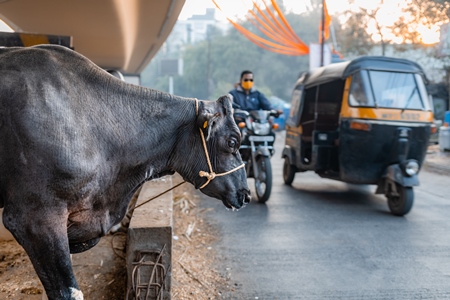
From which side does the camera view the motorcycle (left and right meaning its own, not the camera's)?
front

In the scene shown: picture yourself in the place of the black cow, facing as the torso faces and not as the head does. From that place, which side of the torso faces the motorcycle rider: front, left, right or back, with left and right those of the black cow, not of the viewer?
left

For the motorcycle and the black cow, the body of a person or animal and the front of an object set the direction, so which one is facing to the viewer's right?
the black cow

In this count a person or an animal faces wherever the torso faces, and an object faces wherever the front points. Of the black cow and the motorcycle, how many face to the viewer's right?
1

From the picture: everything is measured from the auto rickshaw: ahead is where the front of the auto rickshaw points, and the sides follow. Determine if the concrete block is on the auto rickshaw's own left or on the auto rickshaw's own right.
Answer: on the auto rickshaw's own right

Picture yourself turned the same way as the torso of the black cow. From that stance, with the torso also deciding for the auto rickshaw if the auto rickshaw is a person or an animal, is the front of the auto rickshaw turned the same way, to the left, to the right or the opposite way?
to the right

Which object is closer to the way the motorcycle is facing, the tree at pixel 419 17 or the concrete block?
the concrete block

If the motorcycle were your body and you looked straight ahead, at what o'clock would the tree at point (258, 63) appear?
The tree is roughly at 6 o'clock from the motorcycle.

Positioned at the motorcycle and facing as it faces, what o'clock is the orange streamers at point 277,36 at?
The orange streamers is roughly at 6 o'clock from the motorcycle.

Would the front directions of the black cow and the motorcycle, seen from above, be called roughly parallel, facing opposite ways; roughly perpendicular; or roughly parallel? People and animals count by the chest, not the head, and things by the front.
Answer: roughly perpendicular

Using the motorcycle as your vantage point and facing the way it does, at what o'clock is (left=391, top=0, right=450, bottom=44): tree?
The tree is roughly at 7 o'clock from the motorcycle.

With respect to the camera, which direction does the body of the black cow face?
to the viewer's right

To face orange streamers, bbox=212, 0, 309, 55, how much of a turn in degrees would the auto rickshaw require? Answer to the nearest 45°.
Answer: approximately 135° to its left

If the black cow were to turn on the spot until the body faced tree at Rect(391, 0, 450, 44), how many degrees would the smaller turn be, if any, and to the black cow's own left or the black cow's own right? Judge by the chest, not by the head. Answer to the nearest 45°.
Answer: approximately 45° to the black cow's own left

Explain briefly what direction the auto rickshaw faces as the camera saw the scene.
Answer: facing the viewer and to the right of the viewer
